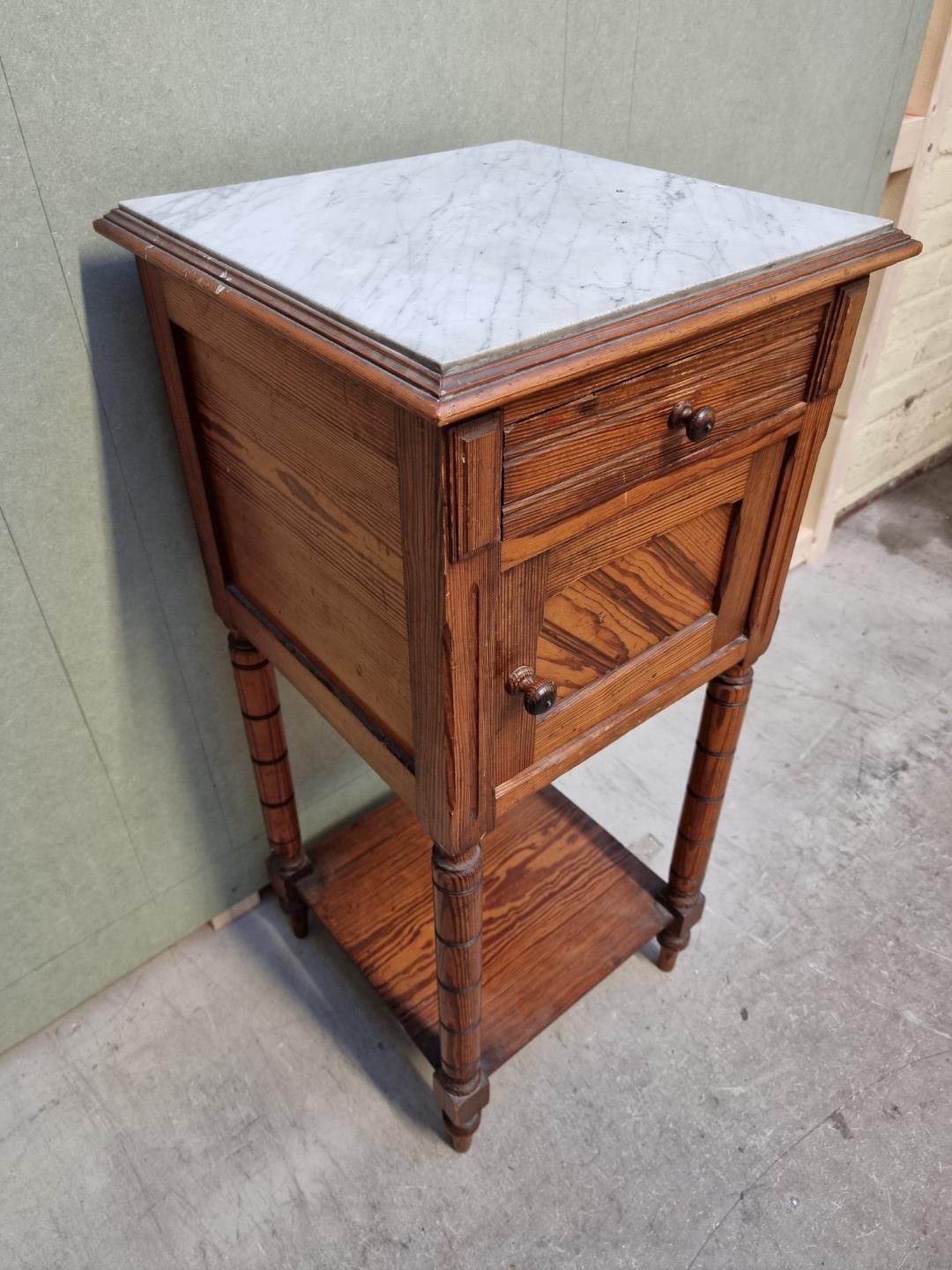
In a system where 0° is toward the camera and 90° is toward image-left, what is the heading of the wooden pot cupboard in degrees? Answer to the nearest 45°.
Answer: approximately 315°
